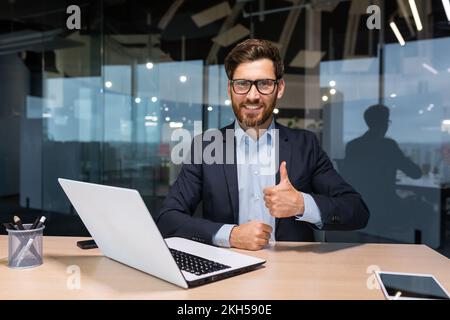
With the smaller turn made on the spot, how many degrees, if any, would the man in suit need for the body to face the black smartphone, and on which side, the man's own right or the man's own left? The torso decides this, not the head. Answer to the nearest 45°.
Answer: approximately 45° to the man's own right

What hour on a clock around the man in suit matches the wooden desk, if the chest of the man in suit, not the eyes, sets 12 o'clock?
The wooden desk is roughly at 12 o'clock from the man in suit.

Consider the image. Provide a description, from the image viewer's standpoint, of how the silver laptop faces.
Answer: facing away from the viewer and to the right of the viewer

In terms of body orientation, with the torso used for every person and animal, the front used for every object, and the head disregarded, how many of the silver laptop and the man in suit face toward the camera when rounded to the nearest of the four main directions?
1

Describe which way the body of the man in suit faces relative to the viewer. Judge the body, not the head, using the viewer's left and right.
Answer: facing the viewer

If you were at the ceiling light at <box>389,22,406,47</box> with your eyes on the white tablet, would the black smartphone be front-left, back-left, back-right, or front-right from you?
front-right

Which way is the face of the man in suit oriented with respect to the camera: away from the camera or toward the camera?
toward the camera
